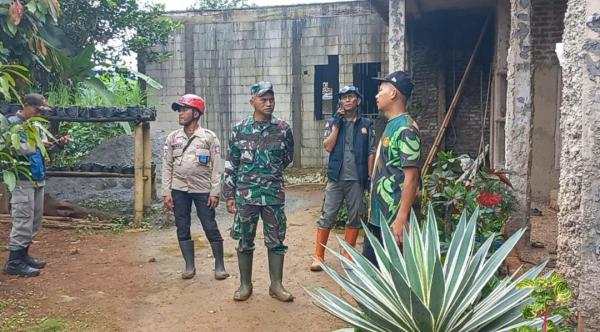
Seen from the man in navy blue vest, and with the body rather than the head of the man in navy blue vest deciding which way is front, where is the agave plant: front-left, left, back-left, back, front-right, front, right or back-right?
front

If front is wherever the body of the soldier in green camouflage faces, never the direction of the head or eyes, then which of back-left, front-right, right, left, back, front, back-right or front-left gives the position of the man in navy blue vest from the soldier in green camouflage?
back-left

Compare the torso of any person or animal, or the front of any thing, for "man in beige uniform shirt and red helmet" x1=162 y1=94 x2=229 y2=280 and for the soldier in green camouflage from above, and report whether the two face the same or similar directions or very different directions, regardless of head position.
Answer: same or similar directions

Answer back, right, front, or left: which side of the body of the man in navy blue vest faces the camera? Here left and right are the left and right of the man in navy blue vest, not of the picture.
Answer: front

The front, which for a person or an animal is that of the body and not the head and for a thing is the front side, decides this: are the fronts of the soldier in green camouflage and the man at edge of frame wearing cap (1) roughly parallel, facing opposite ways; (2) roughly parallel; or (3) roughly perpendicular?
roughly perpendicular

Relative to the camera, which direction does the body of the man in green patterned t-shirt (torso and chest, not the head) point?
to the viewer's left

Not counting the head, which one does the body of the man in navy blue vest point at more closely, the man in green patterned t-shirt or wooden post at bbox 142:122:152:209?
the man in green patterned t-shirt

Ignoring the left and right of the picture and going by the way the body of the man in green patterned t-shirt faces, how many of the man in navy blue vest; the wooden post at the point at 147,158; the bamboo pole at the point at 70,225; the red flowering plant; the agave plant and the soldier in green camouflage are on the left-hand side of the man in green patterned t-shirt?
1

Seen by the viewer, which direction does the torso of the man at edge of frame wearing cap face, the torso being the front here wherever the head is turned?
to the viewer's right

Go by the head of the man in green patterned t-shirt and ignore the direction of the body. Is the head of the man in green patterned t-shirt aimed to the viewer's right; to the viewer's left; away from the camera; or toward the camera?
to the viewer's left

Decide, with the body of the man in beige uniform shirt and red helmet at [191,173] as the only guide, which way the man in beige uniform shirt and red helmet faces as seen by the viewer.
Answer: toward the camera

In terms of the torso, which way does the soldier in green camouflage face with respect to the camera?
toward the camera

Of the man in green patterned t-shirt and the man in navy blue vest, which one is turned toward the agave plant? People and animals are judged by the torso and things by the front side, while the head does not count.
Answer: the man in navy blue vest
